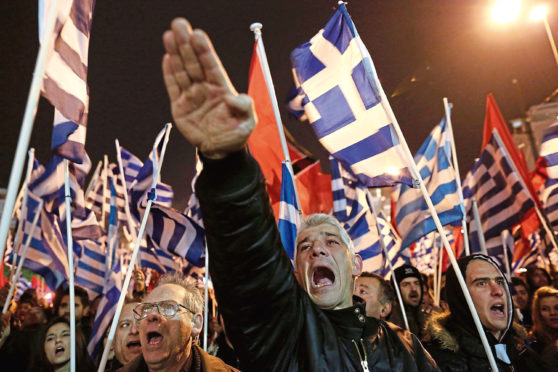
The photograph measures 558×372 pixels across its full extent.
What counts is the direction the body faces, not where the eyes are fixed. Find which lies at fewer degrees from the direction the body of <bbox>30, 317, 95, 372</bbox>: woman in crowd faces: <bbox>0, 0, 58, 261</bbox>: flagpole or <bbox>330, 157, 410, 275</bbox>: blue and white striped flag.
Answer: the flagpole

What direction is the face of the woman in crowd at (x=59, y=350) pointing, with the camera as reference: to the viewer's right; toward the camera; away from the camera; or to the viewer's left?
toward the camera

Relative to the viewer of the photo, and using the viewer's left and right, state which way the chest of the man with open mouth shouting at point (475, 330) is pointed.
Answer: facing the viewer and to the right of the viewer

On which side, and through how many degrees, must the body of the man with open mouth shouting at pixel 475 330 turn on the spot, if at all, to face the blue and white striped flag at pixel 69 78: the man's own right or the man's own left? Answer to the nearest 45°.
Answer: approximately 90° to the man's own right

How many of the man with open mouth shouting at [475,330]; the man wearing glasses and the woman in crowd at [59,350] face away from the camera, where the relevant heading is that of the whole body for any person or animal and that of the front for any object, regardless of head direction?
0

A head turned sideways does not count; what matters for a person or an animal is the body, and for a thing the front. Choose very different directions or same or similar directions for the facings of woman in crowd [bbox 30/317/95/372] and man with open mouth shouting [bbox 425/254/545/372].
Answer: same or similar directions

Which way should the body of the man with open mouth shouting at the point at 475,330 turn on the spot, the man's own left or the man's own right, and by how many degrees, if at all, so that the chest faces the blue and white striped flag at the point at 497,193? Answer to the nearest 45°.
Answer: approximately 135° to the man's own left

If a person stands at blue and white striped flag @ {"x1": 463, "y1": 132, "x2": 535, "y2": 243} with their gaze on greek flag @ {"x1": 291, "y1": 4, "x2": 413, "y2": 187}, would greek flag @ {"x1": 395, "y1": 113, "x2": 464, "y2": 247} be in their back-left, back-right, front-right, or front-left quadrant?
front-right

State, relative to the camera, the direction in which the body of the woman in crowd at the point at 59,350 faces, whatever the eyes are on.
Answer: toward the camera

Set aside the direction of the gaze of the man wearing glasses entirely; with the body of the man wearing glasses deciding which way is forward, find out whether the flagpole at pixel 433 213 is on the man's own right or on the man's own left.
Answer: on the man's own left

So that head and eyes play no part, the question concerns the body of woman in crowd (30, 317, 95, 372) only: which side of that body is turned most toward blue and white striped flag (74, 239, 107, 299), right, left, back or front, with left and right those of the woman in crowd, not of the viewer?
back

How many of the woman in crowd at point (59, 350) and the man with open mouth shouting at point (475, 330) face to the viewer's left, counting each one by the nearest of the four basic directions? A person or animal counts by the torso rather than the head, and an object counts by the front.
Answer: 0

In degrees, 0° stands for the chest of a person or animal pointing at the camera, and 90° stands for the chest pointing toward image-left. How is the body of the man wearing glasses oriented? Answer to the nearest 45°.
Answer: approximately 45°

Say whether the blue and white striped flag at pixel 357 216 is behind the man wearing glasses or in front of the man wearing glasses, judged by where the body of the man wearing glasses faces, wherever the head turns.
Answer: behind

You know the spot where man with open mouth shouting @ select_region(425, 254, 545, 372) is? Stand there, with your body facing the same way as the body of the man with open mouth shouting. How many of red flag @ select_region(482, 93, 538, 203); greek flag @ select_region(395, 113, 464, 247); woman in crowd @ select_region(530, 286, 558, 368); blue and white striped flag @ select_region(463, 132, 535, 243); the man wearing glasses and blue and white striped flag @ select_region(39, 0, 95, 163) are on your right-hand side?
2

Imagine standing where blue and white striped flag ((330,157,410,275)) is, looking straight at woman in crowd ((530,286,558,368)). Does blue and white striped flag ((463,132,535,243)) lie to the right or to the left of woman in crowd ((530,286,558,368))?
left
